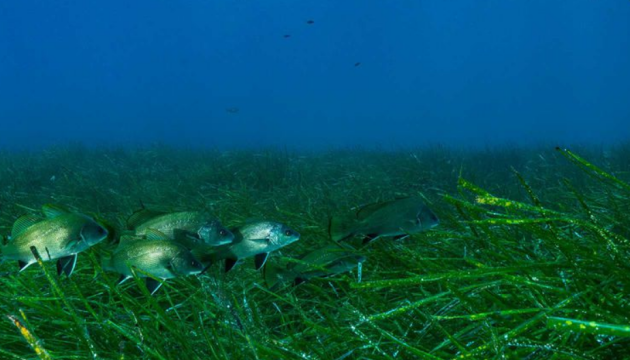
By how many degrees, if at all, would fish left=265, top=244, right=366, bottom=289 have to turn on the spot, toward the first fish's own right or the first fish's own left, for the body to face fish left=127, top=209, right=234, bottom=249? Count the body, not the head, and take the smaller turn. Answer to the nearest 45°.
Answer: approximately 180°

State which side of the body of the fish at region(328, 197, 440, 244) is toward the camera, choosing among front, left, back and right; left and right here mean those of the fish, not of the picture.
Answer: right

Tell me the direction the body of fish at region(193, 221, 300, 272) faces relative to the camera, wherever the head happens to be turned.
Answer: to the viewer's right

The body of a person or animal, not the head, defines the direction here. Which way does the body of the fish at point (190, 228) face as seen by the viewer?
to the viewer's right

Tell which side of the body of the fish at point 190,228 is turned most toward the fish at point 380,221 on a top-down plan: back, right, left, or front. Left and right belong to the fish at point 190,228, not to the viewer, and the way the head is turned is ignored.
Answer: front

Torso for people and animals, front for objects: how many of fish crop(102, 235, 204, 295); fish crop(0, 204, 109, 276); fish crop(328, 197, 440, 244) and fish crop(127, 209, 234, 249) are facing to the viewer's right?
4

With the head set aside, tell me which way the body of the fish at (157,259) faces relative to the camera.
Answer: to the viewer's right

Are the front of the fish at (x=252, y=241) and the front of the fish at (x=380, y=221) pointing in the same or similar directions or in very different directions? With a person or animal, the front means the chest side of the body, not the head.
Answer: same or similar directions

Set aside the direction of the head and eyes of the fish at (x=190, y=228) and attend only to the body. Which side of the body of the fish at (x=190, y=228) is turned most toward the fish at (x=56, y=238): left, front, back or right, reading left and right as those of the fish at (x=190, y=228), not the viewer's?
back

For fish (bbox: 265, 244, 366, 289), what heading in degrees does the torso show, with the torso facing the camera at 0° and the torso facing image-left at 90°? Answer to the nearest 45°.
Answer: approximately 270°

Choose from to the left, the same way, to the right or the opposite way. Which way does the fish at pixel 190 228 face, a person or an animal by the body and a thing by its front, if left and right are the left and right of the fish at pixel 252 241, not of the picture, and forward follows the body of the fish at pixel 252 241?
the same way

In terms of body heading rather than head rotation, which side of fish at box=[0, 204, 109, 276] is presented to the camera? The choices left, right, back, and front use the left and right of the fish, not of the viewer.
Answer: right

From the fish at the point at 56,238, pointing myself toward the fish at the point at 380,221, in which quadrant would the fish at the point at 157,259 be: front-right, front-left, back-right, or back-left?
front-right

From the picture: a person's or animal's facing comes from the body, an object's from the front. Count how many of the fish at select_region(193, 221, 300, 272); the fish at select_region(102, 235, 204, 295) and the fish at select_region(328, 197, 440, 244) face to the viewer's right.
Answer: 3
